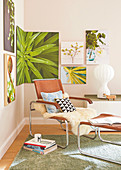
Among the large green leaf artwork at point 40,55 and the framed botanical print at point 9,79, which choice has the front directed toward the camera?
the large green leaf artwork

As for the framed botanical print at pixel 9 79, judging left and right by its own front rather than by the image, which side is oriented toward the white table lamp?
front

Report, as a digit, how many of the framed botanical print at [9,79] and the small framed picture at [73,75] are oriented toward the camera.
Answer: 1

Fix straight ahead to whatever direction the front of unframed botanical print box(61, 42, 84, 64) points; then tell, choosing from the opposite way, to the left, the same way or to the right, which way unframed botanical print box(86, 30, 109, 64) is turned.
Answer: the same way

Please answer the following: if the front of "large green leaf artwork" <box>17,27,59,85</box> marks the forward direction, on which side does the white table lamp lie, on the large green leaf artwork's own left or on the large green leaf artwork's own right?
on the large green leaf artwork's own left

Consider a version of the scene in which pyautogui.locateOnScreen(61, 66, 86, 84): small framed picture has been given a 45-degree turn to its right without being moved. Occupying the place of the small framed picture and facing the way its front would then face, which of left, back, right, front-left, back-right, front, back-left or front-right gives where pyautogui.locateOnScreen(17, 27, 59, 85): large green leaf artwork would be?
front-right

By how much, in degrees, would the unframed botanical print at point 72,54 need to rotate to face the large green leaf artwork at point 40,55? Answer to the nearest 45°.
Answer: approximately 90° to its right

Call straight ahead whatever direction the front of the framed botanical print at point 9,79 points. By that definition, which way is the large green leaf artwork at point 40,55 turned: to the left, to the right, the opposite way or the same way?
to the right

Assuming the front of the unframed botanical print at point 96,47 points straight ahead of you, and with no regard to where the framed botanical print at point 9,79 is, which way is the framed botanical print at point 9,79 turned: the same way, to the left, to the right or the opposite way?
to the left

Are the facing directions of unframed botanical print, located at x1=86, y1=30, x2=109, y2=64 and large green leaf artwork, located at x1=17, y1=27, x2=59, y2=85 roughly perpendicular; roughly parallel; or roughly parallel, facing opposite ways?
roughly parallel

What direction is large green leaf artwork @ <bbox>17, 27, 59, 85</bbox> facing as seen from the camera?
toward the camera

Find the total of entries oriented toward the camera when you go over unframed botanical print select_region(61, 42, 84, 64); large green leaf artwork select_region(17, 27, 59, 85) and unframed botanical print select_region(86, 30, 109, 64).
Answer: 3

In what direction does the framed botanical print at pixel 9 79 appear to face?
to the viewer's right

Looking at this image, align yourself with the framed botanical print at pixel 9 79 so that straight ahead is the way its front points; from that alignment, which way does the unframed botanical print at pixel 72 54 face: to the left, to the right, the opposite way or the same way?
to the right

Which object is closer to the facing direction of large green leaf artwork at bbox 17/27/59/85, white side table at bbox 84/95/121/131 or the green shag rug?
the green shag rug

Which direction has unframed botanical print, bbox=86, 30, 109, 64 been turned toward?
toward the camera

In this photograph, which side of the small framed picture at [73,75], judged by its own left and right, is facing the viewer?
front

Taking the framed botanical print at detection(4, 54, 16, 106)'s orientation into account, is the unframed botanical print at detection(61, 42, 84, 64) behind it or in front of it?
in front
